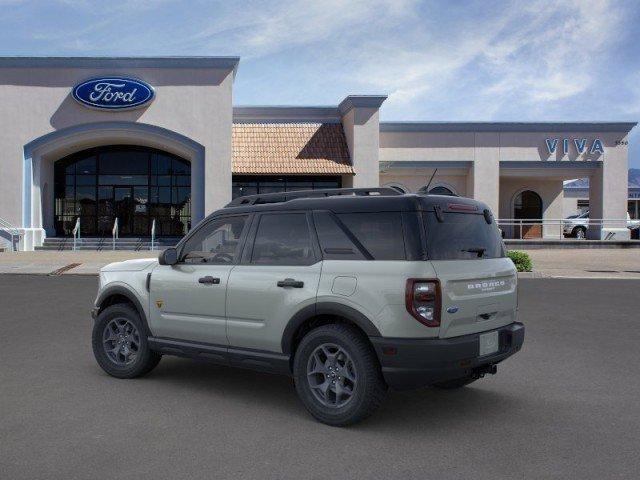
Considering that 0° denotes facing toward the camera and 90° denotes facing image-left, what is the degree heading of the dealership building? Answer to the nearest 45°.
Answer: approximately 0°

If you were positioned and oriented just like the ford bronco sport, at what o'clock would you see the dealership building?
The dealership building is roughly at 1 o'clock from the ford bronco sport.

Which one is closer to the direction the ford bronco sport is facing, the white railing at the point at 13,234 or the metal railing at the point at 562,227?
the white railing

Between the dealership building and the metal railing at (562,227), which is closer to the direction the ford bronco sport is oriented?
the dealership building

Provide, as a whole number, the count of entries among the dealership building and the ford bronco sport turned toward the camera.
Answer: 1

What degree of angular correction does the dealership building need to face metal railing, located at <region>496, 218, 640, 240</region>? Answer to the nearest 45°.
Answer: approximately 90° to its left

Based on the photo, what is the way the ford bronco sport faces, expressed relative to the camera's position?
facing away from the viewer and to the left of the viewer

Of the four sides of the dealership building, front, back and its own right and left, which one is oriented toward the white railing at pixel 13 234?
right

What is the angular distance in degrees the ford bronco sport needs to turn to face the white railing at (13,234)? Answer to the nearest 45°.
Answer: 0° — it already faces it
